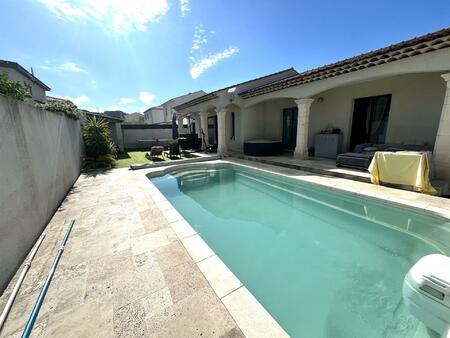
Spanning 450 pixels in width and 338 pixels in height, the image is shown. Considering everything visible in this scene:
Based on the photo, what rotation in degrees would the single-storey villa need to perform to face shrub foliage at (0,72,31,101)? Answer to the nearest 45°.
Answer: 0° — it already faces it

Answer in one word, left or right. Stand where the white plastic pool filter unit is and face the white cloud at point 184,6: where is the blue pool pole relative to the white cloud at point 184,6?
left

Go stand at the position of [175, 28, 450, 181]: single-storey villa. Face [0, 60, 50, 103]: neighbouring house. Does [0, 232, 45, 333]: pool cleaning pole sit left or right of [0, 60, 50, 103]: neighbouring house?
left

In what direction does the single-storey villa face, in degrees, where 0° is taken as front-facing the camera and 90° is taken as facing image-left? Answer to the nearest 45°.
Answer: approximately 45°

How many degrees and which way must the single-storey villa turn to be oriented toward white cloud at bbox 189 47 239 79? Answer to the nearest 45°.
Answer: approximately 90° to its right

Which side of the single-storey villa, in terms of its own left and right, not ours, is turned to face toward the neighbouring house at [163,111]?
right

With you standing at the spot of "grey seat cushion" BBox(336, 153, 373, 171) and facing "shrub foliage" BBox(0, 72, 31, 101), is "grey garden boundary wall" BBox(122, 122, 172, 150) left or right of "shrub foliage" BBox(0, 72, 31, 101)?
right
